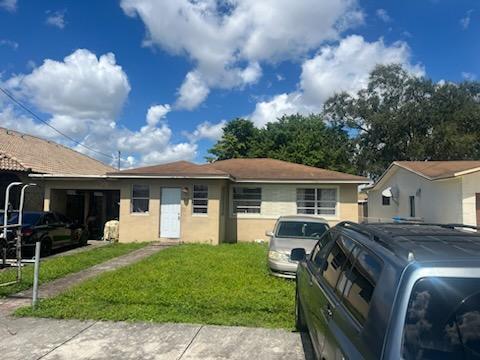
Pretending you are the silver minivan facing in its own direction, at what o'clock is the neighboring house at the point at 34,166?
The neighboring house is roughly at 4 o'clock from the silver minivan.

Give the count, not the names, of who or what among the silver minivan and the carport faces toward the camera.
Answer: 2

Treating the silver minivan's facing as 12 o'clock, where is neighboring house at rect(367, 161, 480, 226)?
The neighboring house is roughly at 7 o'clock from the silver minivan.

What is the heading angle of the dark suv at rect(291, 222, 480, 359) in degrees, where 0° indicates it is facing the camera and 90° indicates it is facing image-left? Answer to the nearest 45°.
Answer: approximately 135°

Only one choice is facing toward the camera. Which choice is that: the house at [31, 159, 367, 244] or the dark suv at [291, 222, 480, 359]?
the house

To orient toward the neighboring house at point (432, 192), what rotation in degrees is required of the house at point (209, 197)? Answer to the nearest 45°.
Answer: approximately 90° to its left

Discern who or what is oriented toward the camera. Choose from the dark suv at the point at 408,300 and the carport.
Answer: the carport

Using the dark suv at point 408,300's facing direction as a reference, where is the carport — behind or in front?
in front

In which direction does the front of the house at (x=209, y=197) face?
toward the camera

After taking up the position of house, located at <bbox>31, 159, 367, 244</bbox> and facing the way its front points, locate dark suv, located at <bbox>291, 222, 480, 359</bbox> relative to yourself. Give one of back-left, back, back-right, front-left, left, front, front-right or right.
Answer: front

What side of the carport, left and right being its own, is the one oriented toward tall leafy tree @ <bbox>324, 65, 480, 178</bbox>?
left

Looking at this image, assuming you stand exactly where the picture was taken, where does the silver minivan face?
facing the viewer

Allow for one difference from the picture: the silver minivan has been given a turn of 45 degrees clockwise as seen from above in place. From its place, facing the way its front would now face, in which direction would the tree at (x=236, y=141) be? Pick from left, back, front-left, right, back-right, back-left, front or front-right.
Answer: back-right
